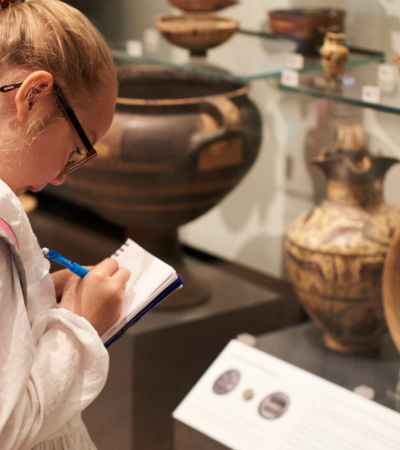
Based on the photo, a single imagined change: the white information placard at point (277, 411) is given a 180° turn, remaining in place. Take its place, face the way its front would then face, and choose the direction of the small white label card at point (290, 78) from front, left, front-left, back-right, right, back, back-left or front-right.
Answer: front-left

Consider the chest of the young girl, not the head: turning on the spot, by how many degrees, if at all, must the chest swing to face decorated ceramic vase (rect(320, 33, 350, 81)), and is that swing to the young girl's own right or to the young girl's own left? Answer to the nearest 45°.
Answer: approximately 45° to the young girl's own left

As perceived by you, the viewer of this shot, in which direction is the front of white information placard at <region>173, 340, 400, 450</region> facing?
facing the viewer and to the left of the viewer

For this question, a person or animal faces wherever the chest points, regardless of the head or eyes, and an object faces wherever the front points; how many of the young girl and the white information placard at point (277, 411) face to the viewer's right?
1

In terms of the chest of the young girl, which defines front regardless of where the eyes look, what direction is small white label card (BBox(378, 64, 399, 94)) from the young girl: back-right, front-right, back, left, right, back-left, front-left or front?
front-left

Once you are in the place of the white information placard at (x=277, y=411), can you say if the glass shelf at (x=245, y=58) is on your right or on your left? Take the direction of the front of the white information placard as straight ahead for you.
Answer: on your right

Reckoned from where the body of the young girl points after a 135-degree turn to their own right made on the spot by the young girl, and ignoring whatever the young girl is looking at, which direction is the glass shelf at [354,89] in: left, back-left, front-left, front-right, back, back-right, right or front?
back

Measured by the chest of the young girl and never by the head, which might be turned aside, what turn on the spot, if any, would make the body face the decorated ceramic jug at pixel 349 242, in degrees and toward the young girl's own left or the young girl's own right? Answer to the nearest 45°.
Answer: approximately 45° to the young girl's own left

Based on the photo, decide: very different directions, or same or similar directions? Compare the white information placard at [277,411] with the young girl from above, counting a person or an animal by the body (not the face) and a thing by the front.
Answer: very different directions

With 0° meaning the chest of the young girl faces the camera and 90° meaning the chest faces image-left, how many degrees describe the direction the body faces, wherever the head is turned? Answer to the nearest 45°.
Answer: approximately 270°

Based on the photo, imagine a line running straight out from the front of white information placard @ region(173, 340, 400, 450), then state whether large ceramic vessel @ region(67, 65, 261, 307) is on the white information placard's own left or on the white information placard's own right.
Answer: on the white information placard's own right
